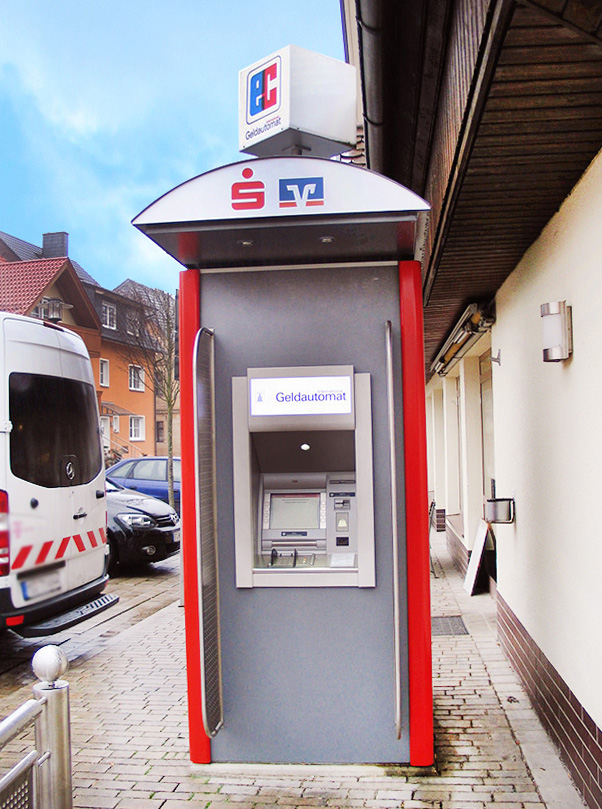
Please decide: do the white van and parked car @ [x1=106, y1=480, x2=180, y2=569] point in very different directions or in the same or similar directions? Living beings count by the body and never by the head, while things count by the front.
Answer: very different directions

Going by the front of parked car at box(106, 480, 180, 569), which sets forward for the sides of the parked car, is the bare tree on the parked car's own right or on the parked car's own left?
on the parked car's own left

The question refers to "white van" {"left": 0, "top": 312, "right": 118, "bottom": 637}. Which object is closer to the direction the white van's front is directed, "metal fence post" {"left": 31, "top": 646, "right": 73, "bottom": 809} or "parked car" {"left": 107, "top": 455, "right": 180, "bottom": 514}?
the parked car

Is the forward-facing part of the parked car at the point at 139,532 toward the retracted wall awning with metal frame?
yes

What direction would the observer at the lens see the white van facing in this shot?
facing away from the viewer and to the left of the viewer

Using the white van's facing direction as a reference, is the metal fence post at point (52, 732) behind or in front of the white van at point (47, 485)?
behind

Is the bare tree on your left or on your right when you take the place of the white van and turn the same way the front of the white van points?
on your right

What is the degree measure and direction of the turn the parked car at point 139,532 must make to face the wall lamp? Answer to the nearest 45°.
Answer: approximately 45° to its right

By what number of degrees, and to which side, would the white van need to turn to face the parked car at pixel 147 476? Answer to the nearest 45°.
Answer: approximately 45° to its right

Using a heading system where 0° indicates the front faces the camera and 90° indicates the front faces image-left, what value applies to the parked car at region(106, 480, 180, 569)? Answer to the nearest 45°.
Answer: approximately 315°
